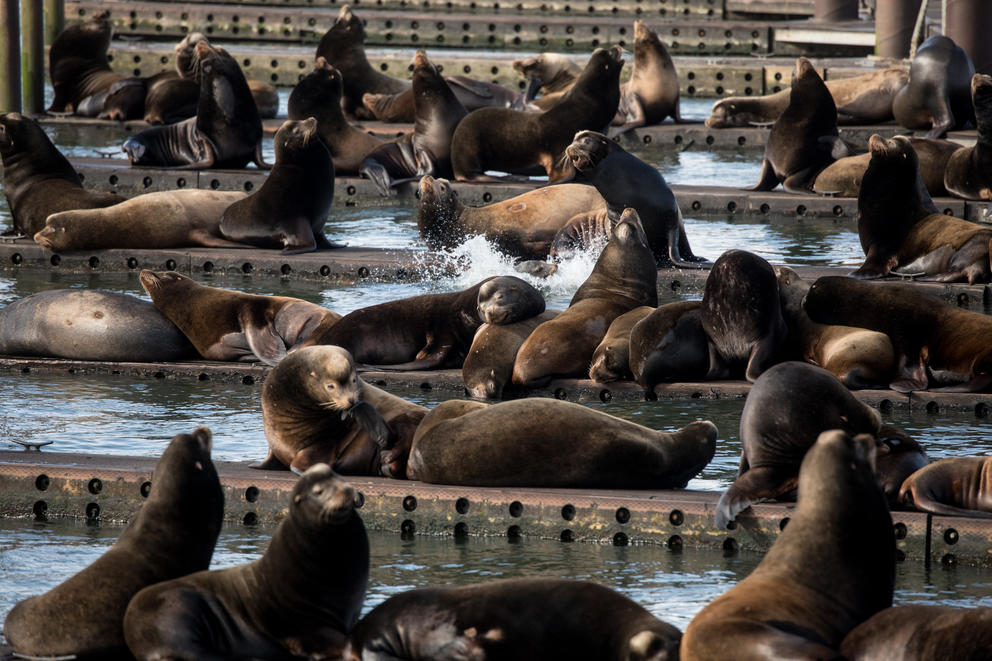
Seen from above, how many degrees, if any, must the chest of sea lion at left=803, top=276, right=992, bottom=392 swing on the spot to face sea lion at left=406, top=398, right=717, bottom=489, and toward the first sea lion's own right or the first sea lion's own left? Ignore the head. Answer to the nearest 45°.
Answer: approximately 45° to the first sea lion's own left

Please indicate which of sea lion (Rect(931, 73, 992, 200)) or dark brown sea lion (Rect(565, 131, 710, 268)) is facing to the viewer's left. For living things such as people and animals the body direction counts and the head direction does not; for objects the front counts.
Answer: the dark brown sea lion

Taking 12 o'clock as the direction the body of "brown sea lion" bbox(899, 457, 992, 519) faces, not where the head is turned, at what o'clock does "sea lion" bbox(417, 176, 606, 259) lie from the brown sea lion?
The sea lion is roughly at 8 o'clock from the brown sea lion.

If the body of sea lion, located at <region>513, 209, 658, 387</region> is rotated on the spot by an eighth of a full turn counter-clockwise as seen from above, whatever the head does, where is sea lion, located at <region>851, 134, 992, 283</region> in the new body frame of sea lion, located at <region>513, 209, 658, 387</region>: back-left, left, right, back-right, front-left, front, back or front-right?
front-right

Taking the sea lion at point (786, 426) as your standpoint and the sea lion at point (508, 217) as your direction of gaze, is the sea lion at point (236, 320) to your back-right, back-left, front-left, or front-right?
front-left

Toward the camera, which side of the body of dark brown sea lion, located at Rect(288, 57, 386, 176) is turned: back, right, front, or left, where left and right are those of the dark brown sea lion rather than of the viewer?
left

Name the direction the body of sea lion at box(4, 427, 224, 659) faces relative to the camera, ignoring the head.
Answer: to the viewer's right

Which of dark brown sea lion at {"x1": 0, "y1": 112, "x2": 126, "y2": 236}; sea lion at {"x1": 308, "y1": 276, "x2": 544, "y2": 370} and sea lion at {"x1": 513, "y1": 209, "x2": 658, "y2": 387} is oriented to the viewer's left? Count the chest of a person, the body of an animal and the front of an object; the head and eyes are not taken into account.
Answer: the dark brown sea lion

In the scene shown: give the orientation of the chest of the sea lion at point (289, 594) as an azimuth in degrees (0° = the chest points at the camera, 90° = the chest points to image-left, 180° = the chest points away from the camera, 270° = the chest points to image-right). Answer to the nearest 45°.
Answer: approximately 270°

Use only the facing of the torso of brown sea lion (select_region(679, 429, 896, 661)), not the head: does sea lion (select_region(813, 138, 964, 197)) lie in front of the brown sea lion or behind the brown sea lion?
in front

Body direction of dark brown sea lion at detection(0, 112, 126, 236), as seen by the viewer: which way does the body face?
to the viewer's left

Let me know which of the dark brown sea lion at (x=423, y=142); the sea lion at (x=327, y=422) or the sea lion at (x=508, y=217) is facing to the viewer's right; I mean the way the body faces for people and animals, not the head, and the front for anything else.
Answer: the dark brown sea lion

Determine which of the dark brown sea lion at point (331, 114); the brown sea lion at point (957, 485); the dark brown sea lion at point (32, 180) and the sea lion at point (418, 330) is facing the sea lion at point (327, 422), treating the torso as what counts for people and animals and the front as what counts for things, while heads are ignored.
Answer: the brown sea lion

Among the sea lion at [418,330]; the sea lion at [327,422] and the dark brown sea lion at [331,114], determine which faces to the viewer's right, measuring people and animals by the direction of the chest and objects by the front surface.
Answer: the sea lion at [418,330]

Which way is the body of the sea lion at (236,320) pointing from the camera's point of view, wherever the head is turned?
to the viewer's left

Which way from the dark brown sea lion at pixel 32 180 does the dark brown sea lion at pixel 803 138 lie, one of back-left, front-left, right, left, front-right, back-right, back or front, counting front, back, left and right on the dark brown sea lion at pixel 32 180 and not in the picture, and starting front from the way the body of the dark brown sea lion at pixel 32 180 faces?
back

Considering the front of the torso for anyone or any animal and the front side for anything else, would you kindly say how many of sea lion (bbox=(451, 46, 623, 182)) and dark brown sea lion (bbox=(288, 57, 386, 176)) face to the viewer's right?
1
